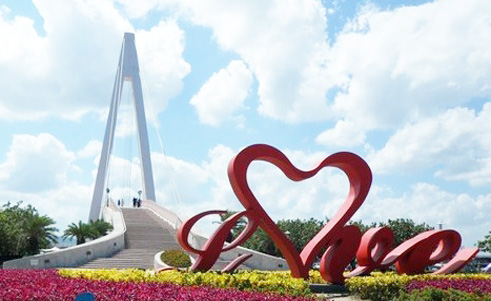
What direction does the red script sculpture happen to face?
toward the camera

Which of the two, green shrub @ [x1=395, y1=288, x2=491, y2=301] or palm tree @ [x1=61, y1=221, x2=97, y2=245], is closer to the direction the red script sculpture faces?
the green shrub

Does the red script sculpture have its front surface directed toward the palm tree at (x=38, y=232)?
no

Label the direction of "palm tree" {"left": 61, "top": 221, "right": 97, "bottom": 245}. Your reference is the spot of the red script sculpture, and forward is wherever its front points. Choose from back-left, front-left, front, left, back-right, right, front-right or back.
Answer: back-right

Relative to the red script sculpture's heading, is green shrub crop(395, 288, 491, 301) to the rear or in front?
in front

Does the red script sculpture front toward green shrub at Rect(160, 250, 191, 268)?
no

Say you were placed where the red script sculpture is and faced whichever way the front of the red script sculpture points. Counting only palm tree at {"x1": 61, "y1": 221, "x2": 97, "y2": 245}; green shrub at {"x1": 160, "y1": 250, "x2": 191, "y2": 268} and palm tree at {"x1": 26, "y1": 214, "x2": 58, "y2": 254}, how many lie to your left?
0
